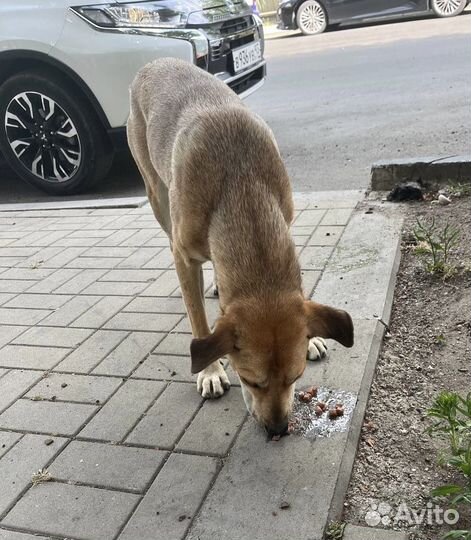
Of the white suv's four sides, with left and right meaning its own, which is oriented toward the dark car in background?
left

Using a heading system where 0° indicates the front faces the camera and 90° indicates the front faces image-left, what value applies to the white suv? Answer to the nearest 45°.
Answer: approximately 315°

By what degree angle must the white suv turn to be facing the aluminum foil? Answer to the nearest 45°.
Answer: approximately 45° to its right

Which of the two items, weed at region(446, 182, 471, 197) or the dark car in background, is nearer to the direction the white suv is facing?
the weed

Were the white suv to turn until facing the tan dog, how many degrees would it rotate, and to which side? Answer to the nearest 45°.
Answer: approximately 45° to its right

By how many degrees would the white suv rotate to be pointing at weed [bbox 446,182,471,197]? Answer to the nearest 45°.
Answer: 0° — it already faces it

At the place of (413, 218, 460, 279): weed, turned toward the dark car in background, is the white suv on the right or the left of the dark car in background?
left
